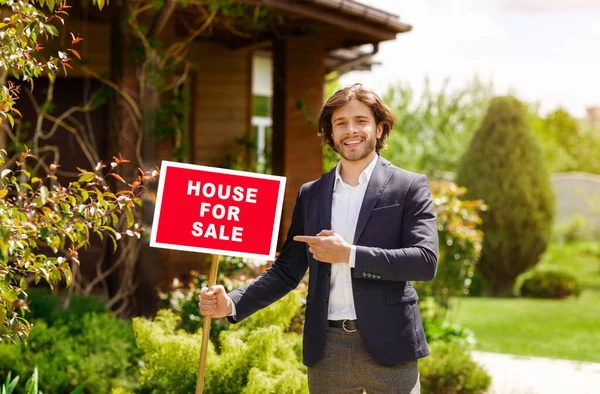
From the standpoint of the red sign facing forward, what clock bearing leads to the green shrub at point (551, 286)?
The green shrub is roughly at 7 o'clock from the red sign.

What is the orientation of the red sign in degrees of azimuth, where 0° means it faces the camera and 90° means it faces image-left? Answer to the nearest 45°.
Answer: approximately 0°

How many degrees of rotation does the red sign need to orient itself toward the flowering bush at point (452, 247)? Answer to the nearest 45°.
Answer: approximately 135° to its left

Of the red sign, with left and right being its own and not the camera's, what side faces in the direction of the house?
back

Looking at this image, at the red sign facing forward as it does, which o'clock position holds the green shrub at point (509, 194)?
The green shrub is roughly at 7 o'clock from the red sign.

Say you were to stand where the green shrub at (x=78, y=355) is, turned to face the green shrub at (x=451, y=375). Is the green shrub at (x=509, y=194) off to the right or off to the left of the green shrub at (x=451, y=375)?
left
